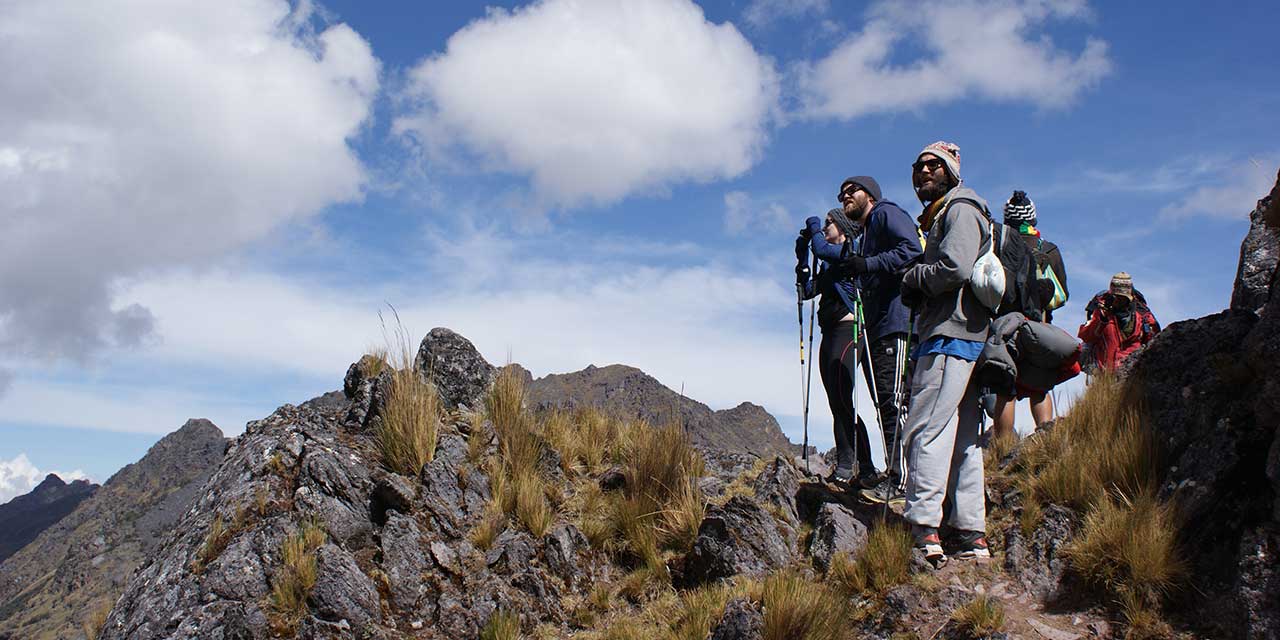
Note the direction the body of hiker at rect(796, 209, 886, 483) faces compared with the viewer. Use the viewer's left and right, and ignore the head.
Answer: facing to the left of the viewer

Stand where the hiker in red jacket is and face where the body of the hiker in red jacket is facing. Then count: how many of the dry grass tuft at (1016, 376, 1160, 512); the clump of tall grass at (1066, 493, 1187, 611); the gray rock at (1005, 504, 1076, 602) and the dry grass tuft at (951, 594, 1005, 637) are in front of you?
4

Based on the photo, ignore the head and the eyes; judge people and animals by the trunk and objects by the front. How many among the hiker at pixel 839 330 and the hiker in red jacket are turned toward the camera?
1

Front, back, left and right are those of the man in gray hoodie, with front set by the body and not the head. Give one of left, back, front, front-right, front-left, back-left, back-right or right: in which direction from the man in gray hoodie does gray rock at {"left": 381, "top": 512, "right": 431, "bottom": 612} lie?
front-right

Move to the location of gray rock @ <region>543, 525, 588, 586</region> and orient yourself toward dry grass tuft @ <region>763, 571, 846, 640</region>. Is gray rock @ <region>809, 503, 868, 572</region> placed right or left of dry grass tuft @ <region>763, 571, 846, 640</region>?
left

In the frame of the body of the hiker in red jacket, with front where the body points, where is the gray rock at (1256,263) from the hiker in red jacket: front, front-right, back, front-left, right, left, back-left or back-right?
front-left

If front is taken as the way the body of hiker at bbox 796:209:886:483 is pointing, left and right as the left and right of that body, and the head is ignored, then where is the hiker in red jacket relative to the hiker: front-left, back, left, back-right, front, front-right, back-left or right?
back-right

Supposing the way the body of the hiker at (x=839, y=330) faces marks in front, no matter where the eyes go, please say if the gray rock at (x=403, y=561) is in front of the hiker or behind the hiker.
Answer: in front

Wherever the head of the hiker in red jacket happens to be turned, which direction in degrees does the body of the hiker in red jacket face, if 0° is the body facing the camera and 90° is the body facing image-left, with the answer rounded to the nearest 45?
approximately 0°

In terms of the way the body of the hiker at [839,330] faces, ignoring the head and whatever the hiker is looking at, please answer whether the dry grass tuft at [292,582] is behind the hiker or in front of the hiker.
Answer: in front

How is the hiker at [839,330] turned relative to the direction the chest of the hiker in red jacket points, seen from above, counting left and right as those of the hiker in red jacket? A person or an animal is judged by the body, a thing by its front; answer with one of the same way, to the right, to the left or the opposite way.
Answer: to the right

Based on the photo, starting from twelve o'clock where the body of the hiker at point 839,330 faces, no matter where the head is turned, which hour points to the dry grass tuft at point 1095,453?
The dry grass tuft is roughly at 6 o'clock from the hiker.

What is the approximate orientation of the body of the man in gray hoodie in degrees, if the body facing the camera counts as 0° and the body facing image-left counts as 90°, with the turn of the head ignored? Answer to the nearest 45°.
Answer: approximately 45°

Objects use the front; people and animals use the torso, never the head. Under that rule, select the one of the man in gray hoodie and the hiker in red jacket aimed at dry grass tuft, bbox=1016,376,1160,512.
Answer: the hiker in red jacket
